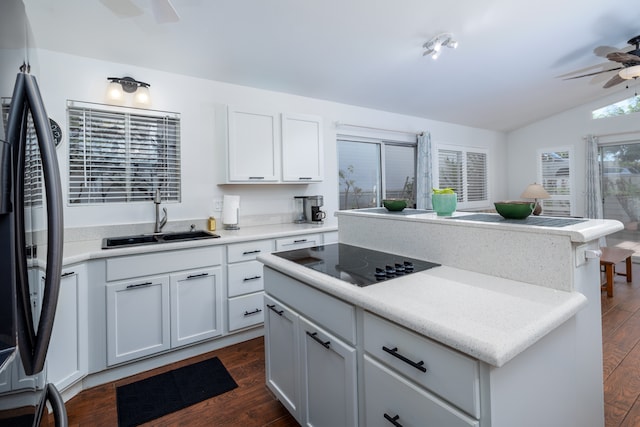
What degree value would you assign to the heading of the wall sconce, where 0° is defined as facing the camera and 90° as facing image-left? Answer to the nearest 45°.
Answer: approximately 0°

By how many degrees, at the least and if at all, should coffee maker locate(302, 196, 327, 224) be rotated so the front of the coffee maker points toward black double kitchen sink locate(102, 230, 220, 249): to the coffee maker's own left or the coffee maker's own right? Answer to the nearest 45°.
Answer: approximately 90° to the coffee maker's own right

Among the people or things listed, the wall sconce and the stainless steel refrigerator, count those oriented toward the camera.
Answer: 1

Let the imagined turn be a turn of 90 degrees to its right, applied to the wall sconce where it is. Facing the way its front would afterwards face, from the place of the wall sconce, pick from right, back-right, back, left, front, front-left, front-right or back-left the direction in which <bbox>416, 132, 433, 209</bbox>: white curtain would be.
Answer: back

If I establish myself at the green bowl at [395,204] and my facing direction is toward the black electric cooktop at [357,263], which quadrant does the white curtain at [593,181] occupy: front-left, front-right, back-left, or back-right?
back-left

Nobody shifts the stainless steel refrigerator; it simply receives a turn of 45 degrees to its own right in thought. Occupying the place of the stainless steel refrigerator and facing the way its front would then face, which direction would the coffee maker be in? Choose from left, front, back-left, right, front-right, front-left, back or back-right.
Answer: left

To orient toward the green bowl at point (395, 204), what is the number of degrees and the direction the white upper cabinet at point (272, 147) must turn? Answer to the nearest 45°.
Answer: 0° — it already faces it

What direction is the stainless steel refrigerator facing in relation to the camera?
to the viewer's right

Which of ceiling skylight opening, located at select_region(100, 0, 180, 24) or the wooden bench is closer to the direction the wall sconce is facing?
the ceiling skylight opening

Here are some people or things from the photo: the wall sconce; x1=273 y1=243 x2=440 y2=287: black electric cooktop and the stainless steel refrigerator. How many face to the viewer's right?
1

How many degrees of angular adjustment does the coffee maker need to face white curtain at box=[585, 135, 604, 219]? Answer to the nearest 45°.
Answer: approximately 45° to its left

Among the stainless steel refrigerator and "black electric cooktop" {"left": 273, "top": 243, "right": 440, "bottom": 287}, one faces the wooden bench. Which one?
the stainless steel refrigerator

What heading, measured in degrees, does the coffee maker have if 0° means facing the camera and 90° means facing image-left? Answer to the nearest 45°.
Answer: approximately 315°
